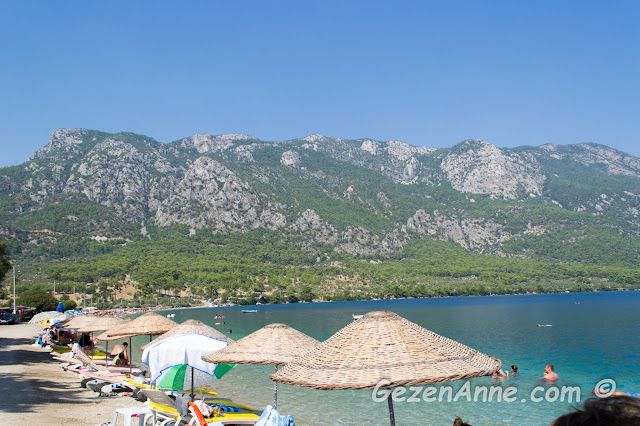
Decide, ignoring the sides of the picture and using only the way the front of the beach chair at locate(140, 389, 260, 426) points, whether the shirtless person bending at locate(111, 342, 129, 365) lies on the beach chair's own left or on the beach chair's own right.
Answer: on the beach chair's own left

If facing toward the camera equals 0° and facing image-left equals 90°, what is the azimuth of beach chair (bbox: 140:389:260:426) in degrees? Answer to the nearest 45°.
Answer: approximately 270°

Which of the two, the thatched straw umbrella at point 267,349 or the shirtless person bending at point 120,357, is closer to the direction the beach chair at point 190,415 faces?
the thatched straw umbrella
